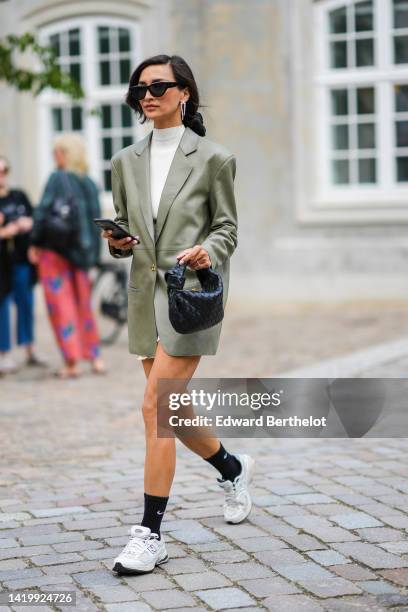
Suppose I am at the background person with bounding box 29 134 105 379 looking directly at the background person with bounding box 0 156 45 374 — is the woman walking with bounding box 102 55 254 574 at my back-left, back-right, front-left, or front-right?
back-left

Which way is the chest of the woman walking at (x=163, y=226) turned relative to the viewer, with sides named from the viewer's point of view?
facing the viewer and to the left of the viewer

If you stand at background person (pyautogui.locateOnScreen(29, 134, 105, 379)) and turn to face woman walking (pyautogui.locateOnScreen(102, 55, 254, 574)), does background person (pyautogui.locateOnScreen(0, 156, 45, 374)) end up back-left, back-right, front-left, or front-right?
back-right

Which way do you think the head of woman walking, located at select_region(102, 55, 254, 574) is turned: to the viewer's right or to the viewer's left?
to the viewer's left

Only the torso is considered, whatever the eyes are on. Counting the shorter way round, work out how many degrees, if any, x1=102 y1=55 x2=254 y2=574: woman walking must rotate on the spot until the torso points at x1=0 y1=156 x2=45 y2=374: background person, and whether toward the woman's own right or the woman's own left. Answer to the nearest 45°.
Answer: approximately 135° to the woman's own right

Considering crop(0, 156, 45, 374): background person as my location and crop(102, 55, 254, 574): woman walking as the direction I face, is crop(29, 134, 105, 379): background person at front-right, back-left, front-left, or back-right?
front-left

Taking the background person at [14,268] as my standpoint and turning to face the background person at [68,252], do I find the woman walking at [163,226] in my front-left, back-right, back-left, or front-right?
front-right

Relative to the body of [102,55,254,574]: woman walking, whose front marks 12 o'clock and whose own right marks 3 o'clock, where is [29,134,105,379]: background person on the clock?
The background person is roughly at 4 o'clock from the woman walking.
